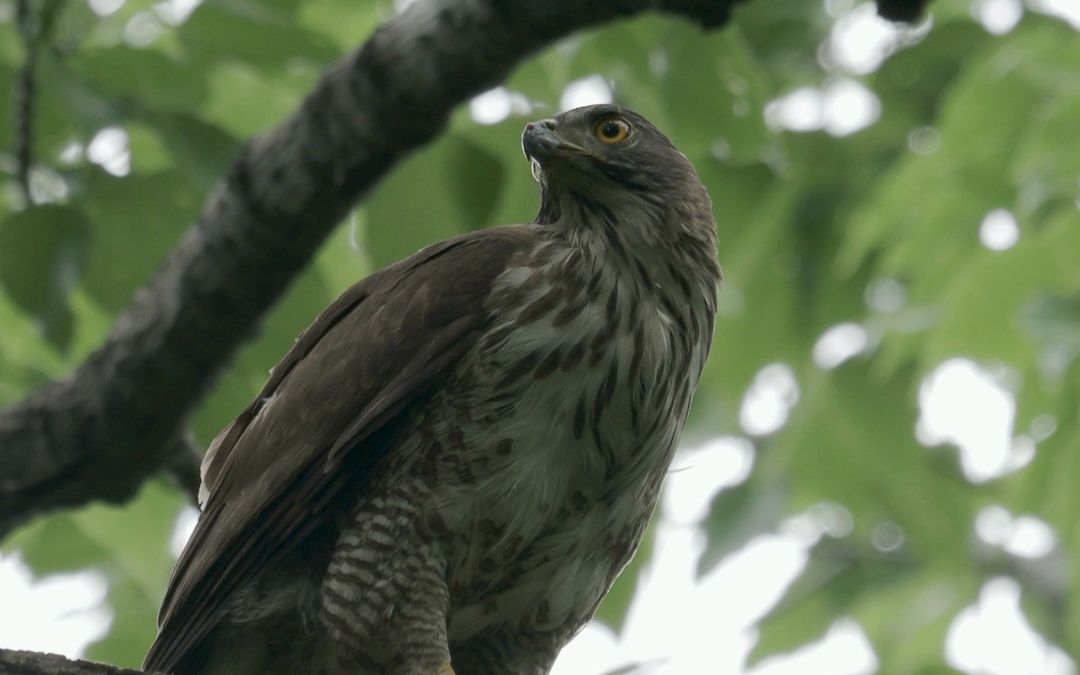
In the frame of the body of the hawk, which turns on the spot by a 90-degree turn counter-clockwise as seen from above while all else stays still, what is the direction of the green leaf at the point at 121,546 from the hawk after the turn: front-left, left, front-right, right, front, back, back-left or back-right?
left

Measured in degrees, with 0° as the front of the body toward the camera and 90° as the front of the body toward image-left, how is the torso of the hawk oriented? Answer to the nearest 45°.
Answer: approximately 315°

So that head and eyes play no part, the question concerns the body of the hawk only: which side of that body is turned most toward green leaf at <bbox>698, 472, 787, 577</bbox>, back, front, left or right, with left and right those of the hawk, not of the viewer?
left
